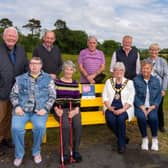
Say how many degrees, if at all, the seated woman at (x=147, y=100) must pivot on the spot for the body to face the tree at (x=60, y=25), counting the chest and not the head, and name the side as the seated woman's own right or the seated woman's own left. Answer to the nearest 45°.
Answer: approximately 180°

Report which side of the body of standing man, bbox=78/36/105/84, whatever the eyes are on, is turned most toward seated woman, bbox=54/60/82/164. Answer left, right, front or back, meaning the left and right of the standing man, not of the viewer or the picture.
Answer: front

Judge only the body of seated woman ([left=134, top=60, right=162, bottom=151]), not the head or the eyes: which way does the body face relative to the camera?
toward the camera

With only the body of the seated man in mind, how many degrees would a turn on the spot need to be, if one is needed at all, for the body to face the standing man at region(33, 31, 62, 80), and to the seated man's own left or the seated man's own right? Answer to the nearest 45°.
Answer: approximately 180°

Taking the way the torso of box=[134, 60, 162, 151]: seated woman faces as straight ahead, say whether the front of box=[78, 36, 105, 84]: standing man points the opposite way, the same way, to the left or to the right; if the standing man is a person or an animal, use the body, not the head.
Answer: the same way

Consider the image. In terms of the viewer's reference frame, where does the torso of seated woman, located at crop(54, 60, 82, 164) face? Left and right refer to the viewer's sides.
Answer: facing the viewer

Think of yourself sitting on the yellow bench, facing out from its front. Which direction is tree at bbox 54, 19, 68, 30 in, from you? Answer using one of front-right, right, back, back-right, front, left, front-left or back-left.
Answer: back

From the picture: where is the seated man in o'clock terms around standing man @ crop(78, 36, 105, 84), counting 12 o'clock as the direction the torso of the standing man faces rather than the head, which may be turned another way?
The seated man is roughly at 1 o'clock from the standing man.

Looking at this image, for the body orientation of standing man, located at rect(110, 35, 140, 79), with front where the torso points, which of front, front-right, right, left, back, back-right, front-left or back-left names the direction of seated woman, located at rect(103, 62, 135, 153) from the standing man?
front

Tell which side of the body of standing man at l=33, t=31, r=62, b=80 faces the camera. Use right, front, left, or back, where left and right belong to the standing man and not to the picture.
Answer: front

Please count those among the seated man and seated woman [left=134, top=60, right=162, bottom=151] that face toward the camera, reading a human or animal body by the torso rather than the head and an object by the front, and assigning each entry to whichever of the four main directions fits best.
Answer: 2

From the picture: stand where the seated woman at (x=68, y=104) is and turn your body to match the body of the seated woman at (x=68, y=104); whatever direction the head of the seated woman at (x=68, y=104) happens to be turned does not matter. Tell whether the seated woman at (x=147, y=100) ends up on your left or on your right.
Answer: on your left

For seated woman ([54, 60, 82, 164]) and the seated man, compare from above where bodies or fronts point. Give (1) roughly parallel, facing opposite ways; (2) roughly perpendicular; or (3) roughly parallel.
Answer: roughly parallel
